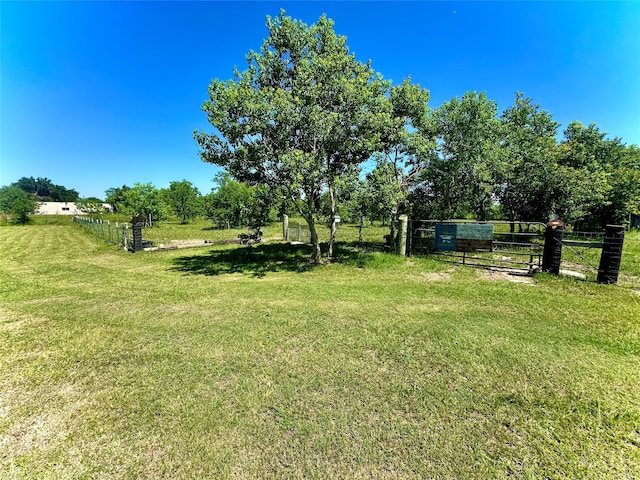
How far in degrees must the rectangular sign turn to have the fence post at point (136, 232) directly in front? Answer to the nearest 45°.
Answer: approximately 90° to its right

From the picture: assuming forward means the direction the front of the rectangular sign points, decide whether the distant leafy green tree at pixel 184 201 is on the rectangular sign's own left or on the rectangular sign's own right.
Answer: on the rectangular sign's own right

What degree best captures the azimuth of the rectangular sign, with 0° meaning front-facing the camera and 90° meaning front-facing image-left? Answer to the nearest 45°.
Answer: approximately 0°

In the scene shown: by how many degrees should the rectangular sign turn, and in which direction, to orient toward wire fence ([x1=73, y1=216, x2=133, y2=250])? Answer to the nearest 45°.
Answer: approximately 90° to its right

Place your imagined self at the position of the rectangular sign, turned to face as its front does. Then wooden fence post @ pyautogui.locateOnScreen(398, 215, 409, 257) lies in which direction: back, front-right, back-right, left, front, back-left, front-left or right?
right

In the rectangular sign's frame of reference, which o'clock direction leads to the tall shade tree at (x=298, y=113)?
The tall shade tree is roughly at 2 o'clock from the rectangular sign.

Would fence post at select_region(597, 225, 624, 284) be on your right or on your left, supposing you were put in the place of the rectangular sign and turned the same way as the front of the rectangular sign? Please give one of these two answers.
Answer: on your left

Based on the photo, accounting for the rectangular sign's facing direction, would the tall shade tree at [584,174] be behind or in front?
behind

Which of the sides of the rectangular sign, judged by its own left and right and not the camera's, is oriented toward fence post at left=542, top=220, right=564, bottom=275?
left
